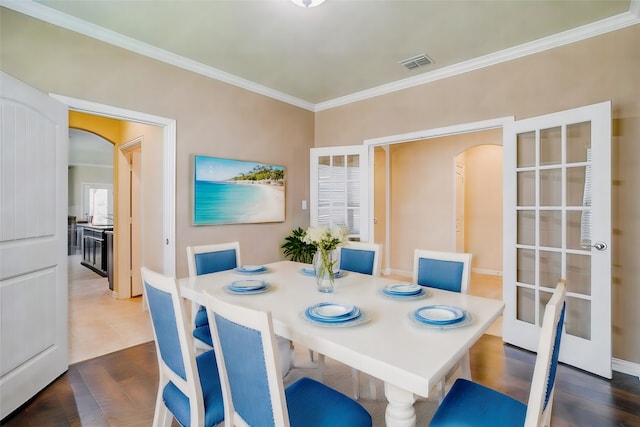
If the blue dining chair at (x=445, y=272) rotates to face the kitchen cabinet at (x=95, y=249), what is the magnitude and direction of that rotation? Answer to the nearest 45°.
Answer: approximately 45° to its right

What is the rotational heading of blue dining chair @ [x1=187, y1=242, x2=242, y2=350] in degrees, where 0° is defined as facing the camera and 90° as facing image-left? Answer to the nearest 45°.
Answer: approximately 315°

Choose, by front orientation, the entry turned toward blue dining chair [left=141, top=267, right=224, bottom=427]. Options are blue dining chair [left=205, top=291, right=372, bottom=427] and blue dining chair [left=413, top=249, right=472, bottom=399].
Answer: blue dining chair [left=413, top=249, right=472, bottom=399]

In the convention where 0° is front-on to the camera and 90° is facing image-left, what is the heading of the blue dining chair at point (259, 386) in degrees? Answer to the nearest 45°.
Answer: approximately 225°

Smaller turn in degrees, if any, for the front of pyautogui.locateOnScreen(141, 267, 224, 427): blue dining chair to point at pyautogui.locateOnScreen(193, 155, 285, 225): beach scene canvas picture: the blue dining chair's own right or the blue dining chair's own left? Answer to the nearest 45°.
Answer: approximately 45° to the blue dining chair's own left

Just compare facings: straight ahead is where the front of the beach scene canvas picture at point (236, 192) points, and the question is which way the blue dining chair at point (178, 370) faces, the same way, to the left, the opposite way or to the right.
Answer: to the left
